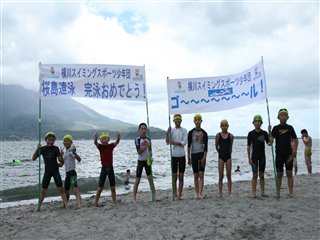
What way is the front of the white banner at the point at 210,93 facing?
toward the camera

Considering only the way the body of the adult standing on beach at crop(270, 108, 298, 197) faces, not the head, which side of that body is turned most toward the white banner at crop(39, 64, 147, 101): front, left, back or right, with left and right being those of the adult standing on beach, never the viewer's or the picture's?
right

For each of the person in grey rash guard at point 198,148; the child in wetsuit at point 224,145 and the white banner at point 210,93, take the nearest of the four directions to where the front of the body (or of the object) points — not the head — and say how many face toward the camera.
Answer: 3

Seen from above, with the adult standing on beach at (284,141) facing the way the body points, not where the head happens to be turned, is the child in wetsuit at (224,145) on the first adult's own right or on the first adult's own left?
on the first adult's own right

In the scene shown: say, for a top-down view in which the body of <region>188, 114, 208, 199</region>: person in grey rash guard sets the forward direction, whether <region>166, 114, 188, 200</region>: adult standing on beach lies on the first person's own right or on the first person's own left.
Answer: on the first person's own right

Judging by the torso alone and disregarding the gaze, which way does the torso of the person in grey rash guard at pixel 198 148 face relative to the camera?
toward the camera

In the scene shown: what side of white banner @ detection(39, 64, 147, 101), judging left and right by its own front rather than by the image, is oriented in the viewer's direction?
front

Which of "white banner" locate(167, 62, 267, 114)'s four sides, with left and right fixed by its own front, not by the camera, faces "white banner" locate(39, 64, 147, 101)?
right

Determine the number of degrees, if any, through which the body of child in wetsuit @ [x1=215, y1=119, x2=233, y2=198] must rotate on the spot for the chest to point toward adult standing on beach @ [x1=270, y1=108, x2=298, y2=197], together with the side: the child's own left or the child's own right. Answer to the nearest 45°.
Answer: approximately 90° to the child's own left

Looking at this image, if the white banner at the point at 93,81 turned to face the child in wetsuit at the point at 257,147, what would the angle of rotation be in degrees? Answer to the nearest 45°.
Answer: approximately 90° to its left

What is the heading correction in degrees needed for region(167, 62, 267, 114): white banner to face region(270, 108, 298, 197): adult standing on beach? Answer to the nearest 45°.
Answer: approximately 90° to its left

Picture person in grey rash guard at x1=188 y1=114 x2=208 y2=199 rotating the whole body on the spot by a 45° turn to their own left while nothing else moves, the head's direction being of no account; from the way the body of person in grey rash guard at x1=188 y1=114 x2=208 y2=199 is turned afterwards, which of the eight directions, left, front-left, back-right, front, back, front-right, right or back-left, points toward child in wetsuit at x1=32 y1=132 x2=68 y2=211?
back-right

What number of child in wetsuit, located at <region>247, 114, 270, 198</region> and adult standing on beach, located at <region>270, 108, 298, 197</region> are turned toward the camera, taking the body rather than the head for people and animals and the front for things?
2

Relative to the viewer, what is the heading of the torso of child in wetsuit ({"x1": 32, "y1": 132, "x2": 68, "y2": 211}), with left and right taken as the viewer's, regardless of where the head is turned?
facing the viewer

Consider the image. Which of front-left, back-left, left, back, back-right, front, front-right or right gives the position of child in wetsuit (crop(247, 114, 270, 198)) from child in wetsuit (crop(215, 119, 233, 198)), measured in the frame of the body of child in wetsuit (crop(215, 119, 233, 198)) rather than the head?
left
